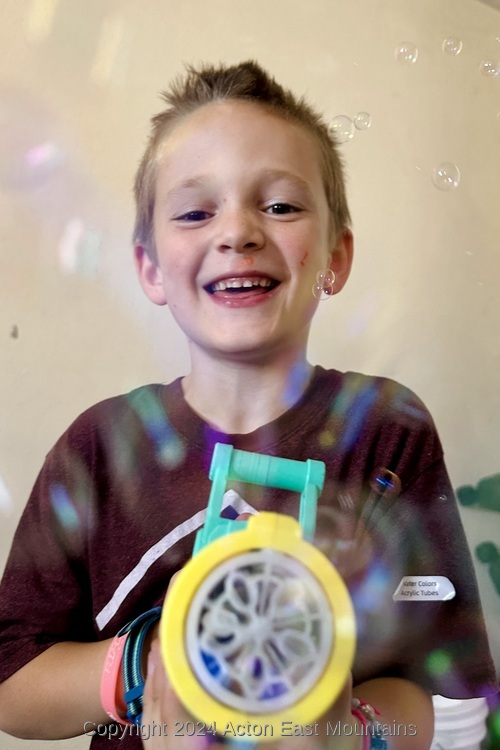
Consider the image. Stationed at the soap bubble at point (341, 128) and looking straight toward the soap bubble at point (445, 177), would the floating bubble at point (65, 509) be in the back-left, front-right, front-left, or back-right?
back-right

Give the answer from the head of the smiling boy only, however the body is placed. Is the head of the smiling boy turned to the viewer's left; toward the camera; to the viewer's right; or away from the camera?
toward the camera

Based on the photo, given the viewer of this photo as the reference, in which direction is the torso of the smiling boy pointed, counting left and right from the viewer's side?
facing the viewer
